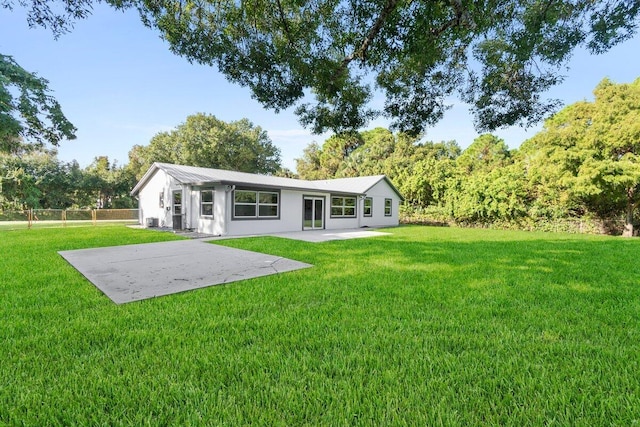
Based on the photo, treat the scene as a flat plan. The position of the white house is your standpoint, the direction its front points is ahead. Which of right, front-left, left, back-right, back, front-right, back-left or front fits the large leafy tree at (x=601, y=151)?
front-left

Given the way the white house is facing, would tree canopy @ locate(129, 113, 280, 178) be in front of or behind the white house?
behind

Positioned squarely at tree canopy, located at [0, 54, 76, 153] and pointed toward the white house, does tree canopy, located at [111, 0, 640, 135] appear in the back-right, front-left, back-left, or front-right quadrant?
front-right

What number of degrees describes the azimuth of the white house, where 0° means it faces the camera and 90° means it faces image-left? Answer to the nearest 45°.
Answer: approximately 315°

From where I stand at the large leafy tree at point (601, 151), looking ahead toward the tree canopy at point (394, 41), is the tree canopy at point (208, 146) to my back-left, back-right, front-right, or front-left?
front-right

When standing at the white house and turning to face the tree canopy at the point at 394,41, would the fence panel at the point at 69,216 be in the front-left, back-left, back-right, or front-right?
back-right

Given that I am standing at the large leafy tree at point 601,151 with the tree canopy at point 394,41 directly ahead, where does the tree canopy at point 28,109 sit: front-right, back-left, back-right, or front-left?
front-right

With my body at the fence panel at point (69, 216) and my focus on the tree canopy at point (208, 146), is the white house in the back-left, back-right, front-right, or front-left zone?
front-right

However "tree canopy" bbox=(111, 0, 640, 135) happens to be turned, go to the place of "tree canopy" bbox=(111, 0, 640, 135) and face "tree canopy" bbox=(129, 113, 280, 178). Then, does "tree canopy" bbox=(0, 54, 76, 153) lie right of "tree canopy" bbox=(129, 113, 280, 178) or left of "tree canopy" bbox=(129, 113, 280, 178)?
left

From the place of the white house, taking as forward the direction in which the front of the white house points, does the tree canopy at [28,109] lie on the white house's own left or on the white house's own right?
on the white house's own right

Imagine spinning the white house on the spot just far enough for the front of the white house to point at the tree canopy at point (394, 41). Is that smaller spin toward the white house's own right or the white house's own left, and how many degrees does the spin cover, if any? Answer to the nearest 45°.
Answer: approximately 45° to the white house's own right

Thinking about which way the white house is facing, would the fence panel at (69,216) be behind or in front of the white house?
behind
